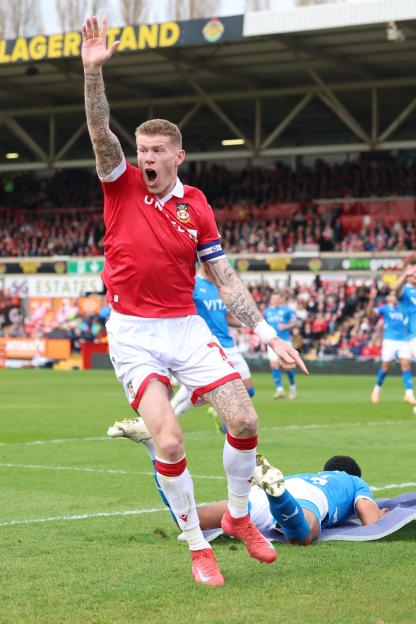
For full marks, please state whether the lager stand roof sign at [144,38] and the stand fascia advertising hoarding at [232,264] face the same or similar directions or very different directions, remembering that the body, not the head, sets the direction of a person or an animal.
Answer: same or similar directions

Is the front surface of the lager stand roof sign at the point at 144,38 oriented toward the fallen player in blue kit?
yes

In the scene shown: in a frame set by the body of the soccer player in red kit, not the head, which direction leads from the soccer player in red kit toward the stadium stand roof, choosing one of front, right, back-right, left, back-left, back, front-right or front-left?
back

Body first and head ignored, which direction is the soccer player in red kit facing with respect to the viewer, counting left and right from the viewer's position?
facing the viewer

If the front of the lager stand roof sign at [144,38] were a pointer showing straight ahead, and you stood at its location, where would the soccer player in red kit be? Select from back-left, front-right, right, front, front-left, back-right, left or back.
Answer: front

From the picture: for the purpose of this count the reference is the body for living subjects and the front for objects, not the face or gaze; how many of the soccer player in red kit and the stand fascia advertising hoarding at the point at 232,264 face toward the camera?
2

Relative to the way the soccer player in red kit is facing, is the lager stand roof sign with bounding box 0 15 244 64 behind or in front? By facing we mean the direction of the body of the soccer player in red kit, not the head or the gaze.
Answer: behind

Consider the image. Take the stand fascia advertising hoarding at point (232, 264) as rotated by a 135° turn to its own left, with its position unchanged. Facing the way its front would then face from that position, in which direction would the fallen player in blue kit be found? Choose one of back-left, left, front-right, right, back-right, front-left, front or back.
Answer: back-right

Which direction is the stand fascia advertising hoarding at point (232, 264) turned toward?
toward the camera
